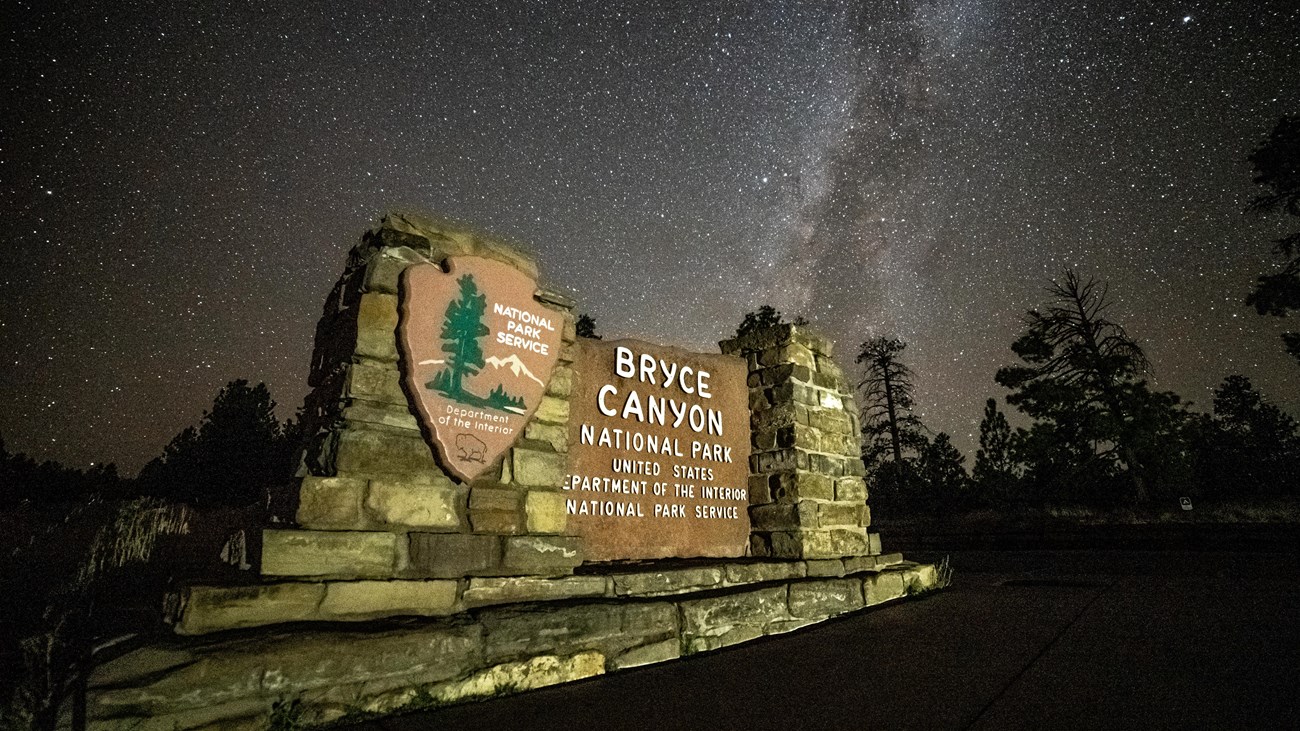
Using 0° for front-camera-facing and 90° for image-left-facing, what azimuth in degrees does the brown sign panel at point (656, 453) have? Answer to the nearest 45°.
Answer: approximately 315°
